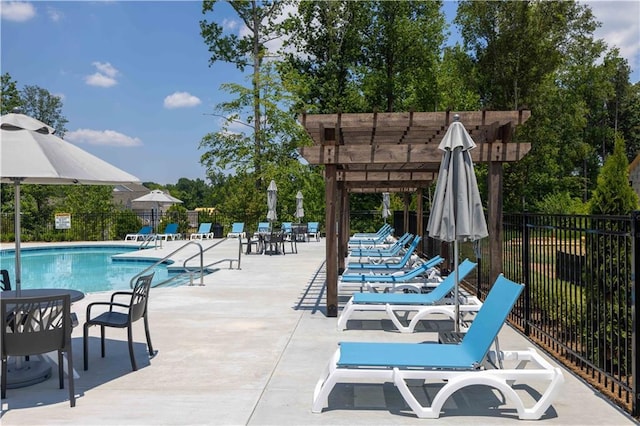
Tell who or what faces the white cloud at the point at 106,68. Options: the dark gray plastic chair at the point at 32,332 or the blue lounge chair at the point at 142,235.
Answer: the dark gray plastic chair

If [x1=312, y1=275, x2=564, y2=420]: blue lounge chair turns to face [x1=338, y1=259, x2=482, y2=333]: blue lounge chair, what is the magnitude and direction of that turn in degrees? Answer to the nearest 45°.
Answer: approximately 90° to its right

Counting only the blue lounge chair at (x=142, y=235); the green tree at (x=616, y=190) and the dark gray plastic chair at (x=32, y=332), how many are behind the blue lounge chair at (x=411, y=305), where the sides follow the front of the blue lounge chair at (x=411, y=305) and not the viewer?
1

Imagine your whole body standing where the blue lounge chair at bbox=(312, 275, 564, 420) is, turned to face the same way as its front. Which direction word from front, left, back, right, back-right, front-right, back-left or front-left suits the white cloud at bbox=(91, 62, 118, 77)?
front-right

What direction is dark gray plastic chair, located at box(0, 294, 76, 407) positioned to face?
away from the camera

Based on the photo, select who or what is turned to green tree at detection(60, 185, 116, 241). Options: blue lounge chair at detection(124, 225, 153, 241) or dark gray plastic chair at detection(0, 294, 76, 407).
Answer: the dark gray plastic chair

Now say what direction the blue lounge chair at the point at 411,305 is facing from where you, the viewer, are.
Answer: facing to the left of the viewer

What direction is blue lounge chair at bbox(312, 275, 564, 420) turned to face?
to the viewer's left

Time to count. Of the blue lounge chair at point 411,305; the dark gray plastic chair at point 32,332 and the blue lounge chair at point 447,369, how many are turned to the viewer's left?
2

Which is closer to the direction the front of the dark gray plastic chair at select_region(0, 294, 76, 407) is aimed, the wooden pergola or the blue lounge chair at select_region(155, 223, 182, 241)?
the blue lounge chair

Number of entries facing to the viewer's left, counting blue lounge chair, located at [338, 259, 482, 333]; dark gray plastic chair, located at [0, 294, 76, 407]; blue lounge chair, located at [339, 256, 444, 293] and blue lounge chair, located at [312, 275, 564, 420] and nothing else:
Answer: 3

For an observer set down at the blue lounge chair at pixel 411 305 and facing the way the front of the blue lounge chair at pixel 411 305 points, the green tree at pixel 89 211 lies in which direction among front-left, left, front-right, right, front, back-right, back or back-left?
front-right

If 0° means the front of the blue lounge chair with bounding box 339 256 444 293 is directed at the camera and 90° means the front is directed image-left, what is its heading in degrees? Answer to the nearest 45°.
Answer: approximately 90°
